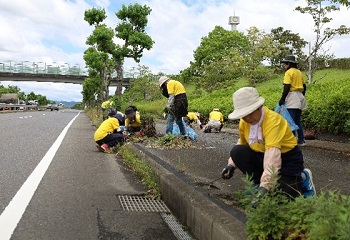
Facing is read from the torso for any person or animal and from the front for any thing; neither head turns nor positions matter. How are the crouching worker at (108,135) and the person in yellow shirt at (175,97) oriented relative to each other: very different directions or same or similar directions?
very different directions

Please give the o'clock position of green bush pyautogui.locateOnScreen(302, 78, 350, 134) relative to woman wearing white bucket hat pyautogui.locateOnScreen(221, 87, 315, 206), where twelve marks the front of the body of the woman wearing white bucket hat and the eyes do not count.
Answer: The green bush is roughly at 5 o'clock from the woman wearing white bucket hat.

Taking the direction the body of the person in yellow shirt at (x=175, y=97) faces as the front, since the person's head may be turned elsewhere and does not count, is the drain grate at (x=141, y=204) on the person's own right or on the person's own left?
on the person's own left

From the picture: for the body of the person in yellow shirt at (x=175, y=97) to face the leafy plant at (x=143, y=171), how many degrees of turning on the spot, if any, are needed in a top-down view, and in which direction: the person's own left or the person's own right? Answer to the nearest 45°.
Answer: approximately 90° to the person's own left

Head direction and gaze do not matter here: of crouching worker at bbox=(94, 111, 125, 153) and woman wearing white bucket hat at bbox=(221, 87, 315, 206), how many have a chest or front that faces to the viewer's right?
1

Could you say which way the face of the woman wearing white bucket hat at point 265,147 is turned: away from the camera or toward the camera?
toward the camera

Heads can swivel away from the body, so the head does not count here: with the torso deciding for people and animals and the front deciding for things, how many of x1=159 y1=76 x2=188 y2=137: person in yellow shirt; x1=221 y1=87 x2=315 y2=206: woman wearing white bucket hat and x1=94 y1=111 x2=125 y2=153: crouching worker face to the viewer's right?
1

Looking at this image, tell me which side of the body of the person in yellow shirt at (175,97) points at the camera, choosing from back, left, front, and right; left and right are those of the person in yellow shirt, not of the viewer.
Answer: left

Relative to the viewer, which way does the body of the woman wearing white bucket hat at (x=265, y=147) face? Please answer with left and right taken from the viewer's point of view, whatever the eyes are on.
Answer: facing the viewer and to the left of the viewer

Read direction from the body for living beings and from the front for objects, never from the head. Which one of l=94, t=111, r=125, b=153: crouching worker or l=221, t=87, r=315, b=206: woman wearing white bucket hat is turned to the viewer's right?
the crouching worker

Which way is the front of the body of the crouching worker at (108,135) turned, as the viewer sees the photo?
to the viewer's right

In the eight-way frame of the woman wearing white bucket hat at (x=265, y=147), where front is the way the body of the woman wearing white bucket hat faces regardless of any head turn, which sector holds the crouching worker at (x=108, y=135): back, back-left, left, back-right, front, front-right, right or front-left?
right
